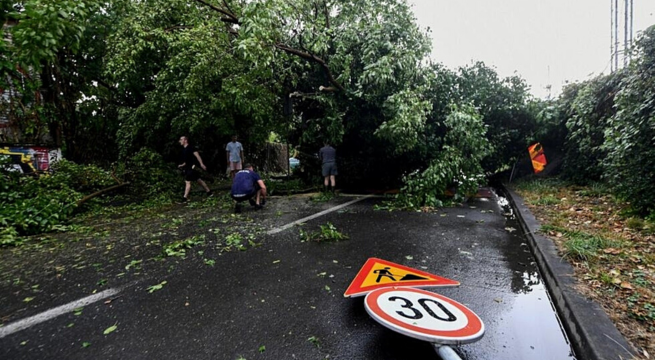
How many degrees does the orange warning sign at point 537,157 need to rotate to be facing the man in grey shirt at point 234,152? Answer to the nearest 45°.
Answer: approximately 45° to its right

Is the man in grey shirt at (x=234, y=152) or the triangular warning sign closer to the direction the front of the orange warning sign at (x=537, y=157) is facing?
the triangular warning sign

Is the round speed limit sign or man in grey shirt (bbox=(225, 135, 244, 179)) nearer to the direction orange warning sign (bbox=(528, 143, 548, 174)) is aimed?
the round speed limit sign

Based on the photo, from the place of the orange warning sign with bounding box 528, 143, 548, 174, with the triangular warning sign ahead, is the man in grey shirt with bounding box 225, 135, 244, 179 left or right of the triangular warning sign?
right

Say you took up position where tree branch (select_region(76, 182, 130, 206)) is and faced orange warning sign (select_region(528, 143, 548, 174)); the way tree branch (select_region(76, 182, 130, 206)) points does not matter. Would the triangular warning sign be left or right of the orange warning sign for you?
right

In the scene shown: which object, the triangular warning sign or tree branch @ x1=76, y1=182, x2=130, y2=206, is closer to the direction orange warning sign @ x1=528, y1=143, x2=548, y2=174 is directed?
the triangular warning sign

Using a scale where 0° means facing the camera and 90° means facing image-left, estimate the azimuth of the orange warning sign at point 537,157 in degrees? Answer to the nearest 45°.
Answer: approximately 0°

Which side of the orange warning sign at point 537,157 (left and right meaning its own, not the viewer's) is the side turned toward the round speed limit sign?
front

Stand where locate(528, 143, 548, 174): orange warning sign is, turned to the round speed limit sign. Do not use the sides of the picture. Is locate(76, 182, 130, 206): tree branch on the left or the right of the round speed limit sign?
right

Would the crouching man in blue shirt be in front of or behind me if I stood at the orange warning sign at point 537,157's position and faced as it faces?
in front

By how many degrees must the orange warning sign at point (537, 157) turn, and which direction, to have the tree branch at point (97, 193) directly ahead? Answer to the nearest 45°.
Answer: approximately 45° to its right

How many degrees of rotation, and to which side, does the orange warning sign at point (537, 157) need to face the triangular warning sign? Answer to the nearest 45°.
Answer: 0° — it already faces it

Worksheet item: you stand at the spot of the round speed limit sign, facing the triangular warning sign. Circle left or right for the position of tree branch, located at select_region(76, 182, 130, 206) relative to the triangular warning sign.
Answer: left
